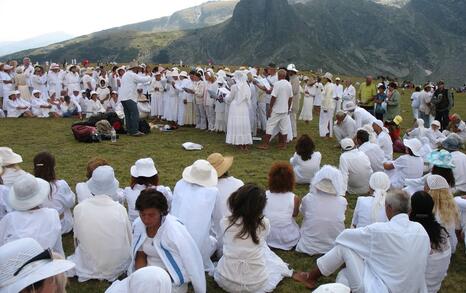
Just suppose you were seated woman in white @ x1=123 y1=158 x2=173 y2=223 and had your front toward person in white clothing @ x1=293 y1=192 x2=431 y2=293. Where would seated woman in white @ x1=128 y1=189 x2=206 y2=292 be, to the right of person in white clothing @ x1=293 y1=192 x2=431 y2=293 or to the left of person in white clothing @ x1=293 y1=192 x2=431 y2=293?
right

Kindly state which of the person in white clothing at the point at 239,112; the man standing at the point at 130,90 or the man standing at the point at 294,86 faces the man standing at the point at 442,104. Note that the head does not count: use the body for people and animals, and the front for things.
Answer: the man standing at the point at 130,90

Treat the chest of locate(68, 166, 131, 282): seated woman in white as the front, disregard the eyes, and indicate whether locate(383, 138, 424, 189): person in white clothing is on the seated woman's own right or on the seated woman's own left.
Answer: on the seated woman's own right

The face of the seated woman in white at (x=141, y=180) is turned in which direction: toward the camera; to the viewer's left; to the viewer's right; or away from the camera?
away from the camera

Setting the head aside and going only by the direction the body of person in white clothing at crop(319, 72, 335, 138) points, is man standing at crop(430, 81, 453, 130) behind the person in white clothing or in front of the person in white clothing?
behind

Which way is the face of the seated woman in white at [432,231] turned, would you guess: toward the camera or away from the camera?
away from the camera

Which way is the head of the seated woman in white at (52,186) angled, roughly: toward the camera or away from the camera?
away from the camera

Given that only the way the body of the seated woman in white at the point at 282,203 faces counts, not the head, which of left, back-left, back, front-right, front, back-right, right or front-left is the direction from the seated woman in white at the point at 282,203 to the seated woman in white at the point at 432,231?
back-right

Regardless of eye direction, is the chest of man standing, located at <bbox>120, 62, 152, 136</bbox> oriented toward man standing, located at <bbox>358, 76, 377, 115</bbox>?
yes

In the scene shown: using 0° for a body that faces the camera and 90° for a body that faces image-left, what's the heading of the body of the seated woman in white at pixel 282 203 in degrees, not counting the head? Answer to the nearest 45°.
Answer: approximately 180°

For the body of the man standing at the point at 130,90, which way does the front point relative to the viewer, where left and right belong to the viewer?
facing to the right of the viewer

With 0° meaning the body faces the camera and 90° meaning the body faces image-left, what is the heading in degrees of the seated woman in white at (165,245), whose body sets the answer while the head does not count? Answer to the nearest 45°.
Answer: approximately 45°

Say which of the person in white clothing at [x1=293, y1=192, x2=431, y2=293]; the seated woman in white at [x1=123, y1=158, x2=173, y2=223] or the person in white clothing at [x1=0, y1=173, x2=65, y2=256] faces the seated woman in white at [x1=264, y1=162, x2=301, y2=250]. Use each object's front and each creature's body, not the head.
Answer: the person in white clothing at [x1=293, y1=192, x2=431, y2=293]

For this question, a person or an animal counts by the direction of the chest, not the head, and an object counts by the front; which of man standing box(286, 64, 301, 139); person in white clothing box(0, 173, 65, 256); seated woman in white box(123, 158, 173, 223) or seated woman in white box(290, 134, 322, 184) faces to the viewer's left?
the man standing

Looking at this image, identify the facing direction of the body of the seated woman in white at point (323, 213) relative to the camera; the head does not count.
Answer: away from the camera

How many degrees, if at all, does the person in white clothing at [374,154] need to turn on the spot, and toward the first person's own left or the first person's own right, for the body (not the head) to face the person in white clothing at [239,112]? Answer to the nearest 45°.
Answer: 0° — they already face them
